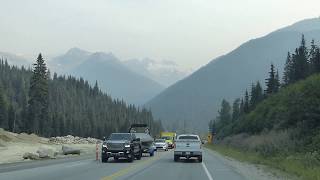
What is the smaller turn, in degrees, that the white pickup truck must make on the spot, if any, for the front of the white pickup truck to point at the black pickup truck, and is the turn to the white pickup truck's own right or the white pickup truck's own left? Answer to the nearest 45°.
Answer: approximately 135° to the white pickup truck's own left

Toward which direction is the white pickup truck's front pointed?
away from the camera
